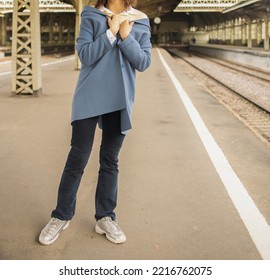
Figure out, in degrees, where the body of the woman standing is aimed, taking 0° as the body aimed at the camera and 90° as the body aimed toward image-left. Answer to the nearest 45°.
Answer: approximately 0°

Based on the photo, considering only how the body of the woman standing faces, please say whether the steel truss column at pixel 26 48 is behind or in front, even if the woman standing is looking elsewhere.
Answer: behind
